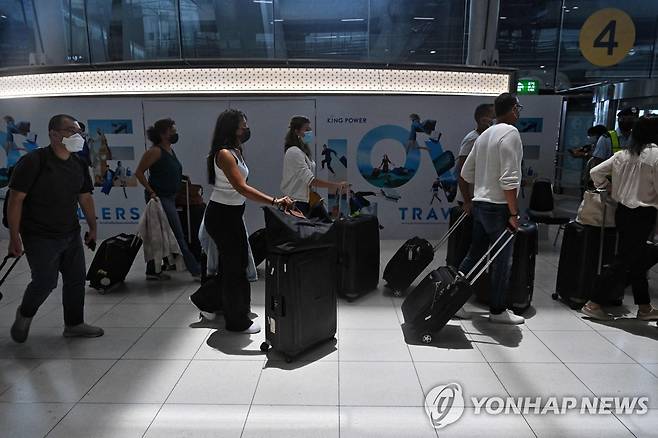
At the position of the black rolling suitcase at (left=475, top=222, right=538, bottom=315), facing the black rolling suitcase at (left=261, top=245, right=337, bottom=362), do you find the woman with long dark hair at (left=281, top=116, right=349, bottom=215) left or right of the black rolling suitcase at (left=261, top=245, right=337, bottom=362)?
right

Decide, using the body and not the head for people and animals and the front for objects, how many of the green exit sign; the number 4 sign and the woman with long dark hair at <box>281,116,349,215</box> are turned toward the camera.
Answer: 2

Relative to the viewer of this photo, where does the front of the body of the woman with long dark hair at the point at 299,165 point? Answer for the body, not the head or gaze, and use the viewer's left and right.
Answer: facing to the right of the viewer

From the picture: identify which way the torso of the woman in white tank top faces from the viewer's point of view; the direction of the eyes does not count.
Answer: to the viewer's right

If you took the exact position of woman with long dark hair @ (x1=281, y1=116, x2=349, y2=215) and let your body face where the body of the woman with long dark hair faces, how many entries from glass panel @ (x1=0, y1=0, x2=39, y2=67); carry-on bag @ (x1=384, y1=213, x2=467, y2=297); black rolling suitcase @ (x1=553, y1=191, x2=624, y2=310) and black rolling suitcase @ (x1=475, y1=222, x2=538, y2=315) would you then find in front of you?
3

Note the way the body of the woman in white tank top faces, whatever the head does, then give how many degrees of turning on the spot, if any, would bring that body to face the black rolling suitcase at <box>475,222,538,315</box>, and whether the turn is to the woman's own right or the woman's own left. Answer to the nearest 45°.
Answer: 0° — they already face it

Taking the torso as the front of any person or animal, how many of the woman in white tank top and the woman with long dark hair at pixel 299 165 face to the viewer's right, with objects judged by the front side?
2

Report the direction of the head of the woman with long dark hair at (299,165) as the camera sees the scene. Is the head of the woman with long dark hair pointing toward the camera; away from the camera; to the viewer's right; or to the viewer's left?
to the viewer's right
